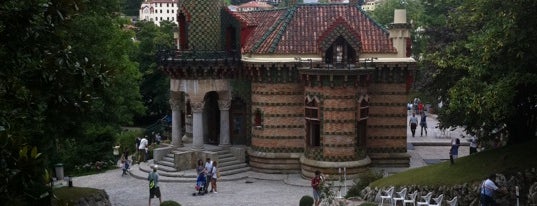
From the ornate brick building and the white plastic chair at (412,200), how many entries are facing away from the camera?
0

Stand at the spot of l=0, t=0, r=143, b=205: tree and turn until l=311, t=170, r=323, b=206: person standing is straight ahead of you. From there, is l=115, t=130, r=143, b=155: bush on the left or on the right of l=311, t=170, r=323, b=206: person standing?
left

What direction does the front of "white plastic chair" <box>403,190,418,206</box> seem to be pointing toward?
to the viewer's left

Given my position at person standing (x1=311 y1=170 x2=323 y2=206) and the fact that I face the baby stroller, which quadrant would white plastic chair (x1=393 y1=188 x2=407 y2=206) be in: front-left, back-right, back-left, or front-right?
back-right

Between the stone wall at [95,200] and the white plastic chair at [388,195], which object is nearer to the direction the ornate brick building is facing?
the stone wall

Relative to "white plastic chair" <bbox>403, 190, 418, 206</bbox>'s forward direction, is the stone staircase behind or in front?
in front

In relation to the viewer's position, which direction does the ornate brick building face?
facing the viewer and to the left of the viewer

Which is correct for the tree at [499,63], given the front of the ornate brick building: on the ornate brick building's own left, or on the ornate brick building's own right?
on the ornate brick building's own left

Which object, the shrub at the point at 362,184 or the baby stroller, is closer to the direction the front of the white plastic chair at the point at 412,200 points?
the baby stroller

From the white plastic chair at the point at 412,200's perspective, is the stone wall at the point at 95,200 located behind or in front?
in front

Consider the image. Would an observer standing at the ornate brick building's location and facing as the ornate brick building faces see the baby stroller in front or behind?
in front

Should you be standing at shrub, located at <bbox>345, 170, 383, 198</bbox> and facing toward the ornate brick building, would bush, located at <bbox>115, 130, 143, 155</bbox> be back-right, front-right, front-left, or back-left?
front-left
